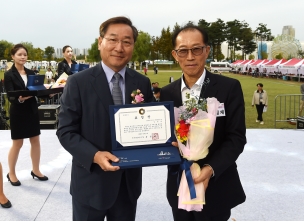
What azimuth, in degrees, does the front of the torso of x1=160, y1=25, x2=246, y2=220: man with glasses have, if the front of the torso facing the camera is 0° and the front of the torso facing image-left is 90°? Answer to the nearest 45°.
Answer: approximately 45°

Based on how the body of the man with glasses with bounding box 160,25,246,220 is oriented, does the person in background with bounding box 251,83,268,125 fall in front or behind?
behind

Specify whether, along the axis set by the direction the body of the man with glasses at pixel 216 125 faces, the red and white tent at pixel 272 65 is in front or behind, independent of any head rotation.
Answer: behind

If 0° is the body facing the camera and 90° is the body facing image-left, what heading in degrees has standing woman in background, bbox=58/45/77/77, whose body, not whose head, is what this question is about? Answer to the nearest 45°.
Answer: approximately 315°

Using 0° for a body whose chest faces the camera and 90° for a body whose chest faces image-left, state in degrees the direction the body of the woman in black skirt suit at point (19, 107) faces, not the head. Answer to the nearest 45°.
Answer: approximately 315°
